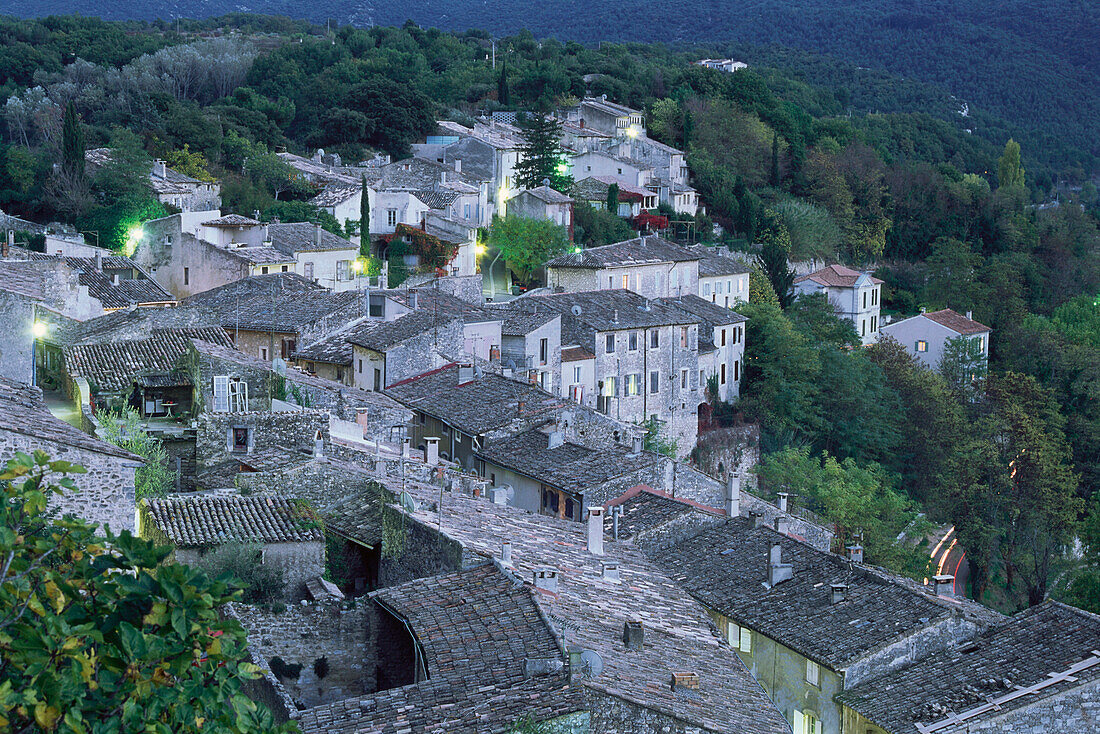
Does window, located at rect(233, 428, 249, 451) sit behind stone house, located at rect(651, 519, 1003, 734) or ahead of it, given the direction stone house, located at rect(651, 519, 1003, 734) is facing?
ahead

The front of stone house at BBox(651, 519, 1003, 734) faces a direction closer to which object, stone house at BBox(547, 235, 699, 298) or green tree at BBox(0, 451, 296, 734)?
the green tree

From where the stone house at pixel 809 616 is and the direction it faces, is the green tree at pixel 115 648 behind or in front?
in front

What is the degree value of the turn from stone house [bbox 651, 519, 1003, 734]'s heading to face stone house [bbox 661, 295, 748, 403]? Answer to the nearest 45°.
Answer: approximately 135° to its right

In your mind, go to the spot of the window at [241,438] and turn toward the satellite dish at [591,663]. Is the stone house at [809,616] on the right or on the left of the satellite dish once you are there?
left

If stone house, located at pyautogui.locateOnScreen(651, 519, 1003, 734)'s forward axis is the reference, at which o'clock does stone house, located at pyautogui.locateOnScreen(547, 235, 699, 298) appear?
stone house, located at pyautogui.locateOnScreen(547, 235, 699, 298) is roughly at 4 o'clock from stone house, located at pyautogui.locateOnScreen(651, 519, 1003, 734).

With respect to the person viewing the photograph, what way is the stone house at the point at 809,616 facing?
facing the viewer and to the left of the viewer

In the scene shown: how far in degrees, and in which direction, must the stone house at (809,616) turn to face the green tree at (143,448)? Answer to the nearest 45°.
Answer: approximately 45° to its right

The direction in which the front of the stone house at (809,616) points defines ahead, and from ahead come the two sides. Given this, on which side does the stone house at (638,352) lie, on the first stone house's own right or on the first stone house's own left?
on the first stone house's own right
